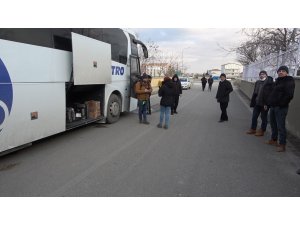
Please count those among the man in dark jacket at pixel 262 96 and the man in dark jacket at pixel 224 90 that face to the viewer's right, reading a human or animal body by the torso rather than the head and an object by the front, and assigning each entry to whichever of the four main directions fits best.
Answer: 0

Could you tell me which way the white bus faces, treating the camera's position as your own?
facing away from the viewer and to the right of the viewer

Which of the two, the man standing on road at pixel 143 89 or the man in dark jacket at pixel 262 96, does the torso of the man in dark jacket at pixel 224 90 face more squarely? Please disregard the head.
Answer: the man standing on road

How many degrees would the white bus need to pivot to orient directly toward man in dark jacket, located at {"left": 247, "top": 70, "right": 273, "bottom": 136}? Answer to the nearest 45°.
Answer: approximately 45° to its right

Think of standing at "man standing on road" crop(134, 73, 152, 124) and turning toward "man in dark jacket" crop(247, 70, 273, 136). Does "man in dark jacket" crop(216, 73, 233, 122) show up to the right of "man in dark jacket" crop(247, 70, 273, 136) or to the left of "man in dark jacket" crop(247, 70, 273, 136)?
left

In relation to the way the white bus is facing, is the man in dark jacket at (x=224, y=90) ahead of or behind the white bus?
ahead

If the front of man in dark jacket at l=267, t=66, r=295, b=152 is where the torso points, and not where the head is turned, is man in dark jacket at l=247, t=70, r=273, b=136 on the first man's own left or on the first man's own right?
on the first man's own right

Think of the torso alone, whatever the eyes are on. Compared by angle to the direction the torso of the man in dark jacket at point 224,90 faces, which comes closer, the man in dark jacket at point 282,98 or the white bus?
the white bus

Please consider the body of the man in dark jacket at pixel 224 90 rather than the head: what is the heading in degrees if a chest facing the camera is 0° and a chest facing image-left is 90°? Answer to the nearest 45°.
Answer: approximately 45°

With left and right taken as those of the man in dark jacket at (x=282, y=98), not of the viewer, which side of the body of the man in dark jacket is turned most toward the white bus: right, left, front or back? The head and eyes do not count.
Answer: front

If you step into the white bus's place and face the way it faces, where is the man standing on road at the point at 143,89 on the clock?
The man standing on road is roughly at 12 o'clock from the white bus.
